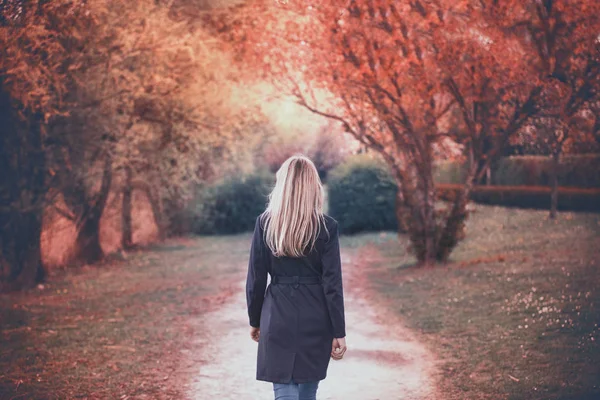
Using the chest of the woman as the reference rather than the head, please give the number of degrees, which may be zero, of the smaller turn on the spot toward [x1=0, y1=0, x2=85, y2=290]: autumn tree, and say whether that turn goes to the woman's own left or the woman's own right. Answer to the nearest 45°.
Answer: approximately 45° to the woman's own left

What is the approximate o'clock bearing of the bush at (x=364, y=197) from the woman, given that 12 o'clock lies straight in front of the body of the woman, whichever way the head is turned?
The bush is roughly at 12 o'clock from the woman.

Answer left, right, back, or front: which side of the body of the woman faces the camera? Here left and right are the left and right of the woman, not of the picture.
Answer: back

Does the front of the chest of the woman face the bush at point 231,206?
yes

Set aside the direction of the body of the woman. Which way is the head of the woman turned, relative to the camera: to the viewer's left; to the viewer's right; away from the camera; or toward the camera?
away from the camera

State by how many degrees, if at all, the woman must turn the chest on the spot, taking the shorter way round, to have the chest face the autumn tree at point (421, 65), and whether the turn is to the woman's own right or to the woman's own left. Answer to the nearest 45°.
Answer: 0° — they already face it

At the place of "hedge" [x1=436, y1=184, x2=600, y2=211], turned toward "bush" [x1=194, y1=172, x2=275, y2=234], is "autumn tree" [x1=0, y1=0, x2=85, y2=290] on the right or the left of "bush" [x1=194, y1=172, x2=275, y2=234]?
left
